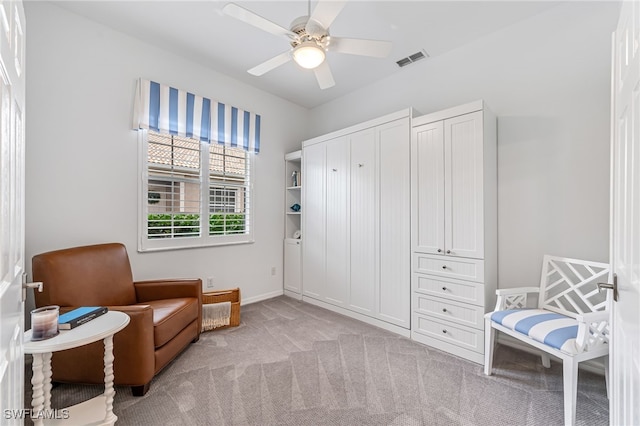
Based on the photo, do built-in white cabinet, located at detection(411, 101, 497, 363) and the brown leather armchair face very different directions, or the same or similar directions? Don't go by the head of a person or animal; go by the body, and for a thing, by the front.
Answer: very different directions

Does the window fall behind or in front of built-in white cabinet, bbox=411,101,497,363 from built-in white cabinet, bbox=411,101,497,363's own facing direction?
in front

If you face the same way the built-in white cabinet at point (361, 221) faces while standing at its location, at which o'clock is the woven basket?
The woven basket is roughly at 1 o'clock from the built-in white cabinet.

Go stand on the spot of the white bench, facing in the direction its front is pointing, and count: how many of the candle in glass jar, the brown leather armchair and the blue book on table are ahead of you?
3

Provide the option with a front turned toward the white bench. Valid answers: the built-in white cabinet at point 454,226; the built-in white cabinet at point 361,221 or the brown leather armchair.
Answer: the brown leather armchair

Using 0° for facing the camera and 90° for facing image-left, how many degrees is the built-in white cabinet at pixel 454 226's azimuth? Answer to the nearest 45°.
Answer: approximately 45°

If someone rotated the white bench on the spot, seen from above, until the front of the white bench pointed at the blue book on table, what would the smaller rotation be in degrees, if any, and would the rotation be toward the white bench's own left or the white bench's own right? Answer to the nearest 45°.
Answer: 0° — it already faces it

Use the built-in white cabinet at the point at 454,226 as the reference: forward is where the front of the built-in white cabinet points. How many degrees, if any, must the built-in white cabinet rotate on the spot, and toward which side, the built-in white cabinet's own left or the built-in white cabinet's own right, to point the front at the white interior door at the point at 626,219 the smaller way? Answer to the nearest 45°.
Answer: approximately 45° to the built-in white cabinet's own left

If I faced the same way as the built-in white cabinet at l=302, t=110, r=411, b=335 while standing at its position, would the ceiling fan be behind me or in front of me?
in front
